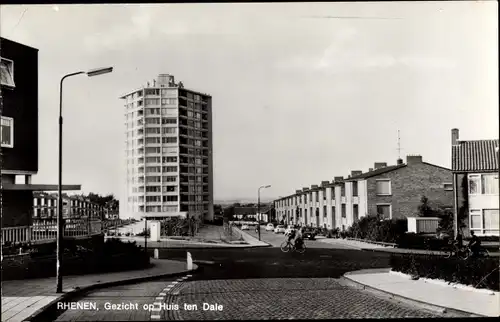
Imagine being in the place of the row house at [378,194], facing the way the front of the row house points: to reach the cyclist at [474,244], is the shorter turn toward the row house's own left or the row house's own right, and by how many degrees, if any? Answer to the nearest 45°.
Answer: approximately 45° to the row house's own left

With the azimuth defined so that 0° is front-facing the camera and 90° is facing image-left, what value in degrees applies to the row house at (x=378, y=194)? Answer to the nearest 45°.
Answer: approximately 45°

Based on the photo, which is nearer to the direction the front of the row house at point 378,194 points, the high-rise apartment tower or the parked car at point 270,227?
the high-rise apartment tower

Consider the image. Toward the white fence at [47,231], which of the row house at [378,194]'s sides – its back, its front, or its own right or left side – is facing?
front

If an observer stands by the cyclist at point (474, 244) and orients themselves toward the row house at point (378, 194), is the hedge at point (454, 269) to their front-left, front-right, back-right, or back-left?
back-left

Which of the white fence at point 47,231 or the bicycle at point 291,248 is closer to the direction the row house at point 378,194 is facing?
the white fence

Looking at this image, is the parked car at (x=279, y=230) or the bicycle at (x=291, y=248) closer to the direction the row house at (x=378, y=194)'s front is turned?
the bicycle
